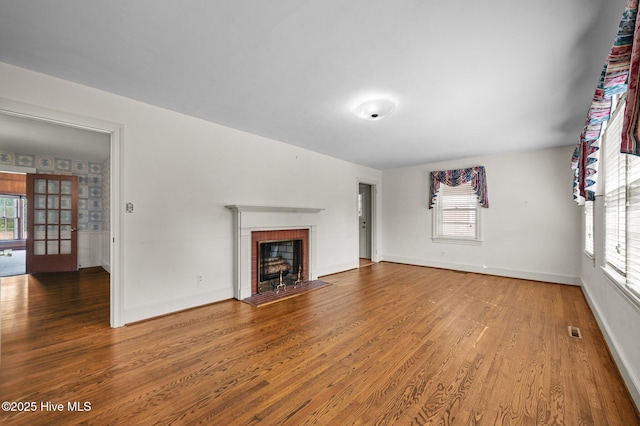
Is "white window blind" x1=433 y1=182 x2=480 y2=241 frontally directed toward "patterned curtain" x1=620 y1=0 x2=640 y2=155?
yes

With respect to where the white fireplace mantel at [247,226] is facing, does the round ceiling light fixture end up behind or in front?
in front

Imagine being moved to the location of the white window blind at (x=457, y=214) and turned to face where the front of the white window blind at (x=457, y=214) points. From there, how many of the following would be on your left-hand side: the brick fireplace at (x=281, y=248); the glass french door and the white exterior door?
0

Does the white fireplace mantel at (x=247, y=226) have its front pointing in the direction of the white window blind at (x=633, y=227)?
yes

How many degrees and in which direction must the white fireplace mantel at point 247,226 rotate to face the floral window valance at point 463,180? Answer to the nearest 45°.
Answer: approximately 45° to its left

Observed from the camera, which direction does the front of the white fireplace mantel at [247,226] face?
facing the viewer and to the right of the viewer

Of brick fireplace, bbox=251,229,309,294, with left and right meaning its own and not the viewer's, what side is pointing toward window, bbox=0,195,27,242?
back

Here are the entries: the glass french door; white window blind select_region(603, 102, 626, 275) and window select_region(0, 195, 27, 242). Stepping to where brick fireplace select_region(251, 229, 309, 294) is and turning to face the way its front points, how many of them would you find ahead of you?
1

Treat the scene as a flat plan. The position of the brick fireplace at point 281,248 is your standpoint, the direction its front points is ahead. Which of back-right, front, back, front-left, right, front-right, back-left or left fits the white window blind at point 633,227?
front

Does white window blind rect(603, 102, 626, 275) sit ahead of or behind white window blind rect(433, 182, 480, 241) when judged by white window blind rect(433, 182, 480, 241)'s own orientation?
ahead

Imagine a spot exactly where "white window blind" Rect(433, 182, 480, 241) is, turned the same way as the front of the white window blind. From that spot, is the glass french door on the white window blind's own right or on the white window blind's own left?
on the white window blind's own right

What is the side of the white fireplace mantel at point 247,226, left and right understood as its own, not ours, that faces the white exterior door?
left

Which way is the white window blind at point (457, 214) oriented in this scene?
toward the camera

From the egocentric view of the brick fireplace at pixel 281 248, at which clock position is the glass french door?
The glass french door is roughly at 5 o'clock from the brick fireplace.

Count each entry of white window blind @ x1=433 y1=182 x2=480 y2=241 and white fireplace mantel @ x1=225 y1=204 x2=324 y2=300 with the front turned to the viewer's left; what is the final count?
0

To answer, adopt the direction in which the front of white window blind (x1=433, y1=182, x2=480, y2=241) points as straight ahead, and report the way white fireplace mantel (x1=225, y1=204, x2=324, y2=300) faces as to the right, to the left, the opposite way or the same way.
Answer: to the left

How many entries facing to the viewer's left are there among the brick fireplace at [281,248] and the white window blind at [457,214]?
0

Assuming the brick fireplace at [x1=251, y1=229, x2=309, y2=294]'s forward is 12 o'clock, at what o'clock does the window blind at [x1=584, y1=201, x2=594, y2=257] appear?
The window blind is roughly at 11 o'clock from the brick fireplace.

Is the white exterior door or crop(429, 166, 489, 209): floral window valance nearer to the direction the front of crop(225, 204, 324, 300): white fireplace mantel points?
the floral window valance

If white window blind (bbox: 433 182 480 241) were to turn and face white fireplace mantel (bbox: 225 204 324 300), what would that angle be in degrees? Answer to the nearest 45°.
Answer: approximately 45° to its right

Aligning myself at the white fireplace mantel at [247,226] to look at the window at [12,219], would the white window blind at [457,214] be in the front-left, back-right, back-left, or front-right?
back-right
